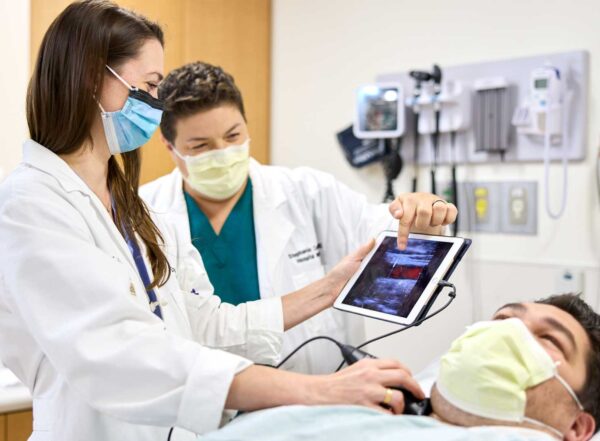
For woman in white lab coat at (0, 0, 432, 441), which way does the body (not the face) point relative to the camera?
to the viewer's right

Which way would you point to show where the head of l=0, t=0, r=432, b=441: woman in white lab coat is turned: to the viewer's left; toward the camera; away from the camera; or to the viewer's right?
to the viewer's right

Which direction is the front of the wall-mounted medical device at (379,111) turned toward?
toward the camera

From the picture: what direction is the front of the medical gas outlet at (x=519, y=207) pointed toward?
toward the camera

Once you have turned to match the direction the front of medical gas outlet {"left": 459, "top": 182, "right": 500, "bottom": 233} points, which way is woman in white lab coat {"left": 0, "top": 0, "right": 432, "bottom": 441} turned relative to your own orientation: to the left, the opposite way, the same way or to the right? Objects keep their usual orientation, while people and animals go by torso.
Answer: to the left

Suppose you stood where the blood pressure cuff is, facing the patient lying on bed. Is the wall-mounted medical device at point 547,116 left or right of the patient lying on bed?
left

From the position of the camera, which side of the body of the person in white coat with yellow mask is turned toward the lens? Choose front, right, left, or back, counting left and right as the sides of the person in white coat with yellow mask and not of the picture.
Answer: front
